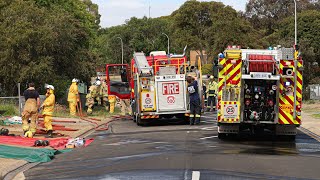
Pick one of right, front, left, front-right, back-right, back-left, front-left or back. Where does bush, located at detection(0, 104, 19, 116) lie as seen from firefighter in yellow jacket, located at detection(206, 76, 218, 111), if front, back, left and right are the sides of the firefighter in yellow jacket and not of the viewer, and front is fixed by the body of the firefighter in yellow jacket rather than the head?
front-right

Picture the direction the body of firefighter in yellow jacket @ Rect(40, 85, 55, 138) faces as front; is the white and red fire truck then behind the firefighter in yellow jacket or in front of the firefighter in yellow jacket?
behind

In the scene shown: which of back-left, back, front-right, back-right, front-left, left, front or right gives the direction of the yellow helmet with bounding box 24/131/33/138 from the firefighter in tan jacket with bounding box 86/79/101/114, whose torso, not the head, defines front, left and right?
right

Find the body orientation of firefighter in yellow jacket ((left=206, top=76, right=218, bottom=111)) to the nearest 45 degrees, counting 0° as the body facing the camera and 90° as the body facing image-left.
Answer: approximately 0°
